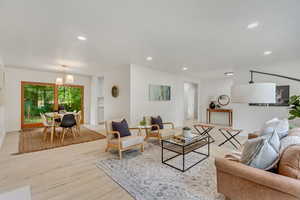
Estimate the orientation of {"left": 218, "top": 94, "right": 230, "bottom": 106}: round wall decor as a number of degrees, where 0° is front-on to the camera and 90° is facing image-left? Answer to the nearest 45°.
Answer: approximately 0°

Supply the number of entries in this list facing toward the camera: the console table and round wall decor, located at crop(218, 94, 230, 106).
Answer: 2

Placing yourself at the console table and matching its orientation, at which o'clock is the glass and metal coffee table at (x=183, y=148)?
The glass and metal coffee table is roughly at 12 o'clock from the console table.

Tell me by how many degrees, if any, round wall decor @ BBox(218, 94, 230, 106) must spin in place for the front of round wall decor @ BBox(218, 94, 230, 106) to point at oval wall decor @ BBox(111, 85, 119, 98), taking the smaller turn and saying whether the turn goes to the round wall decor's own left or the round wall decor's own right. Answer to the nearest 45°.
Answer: approximately 45° to the round wall decor's own right

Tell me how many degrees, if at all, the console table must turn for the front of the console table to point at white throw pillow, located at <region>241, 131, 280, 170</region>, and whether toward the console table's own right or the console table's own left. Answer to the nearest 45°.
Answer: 0° — it already faces it

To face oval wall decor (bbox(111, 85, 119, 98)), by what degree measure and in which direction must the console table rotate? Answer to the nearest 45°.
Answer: approximately 45° to its right

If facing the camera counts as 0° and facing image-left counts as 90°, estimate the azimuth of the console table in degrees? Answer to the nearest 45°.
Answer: approximately 0°

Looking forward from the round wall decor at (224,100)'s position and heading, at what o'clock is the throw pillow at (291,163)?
The throw pillow is roughly at 12 o'clock from the round wall decor.

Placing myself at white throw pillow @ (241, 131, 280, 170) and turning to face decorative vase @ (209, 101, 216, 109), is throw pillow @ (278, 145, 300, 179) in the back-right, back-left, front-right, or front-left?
back-right

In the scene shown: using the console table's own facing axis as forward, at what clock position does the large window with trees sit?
The large window with trees is roughly at 2 o'clock from the console table.
